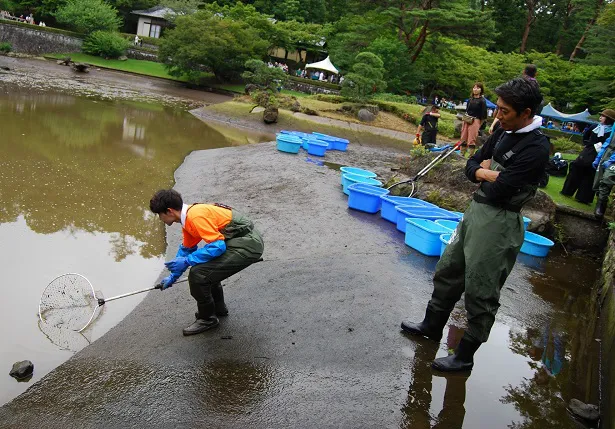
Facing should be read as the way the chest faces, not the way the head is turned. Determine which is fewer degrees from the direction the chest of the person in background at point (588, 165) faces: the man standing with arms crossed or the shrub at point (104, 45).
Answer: the man standing with arms crossed

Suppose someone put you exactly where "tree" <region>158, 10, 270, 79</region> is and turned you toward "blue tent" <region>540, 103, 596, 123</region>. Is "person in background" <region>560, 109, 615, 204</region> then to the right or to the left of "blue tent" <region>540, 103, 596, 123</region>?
right

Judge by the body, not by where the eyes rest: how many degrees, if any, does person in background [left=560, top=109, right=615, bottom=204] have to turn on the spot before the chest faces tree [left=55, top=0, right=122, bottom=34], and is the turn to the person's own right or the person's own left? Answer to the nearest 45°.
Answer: approximately 90° to the person's own right

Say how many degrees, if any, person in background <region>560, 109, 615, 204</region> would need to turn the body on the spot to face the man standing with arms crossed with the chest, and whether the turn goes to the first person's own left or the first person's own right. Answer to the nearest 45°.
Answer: approximately 45° to the first person's own left

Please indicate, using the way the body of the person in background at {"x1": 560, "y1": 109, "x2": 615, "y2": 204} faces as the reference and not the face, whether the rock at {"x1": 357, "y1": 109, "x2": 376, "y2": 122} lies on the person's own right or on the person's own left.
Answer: on the person's own right

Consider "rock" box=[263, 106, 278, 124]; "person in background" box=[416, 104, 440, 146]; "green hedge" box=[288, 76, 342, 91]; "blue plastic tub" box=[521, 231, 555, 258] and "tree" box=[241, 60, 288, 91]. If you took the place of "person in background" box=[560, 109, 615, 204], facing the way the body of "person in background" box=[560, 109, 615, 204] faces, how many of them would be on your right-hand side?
4

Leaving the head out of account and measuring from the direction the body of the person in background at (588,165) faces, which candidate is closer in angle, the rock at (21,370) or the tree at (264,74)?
the rock

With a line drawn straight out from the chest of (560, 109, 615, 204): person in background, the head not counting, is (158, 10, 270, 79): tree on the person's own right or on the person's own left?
on the person's own right

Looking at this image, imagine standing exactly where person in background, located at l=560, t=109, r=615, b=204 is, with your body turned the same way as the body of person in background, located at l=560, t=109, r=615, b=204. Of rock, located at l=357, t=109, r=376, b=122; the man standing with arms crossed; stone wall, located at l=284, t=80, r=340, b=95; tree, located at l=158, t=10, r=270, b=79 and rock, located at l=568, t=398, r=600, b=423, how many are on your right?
3

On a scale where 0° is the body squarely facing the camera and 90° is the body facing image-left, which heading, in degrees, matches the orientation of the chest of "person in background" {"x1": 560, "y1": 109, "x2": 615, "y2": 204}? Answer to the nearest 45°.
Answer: approximately 45°

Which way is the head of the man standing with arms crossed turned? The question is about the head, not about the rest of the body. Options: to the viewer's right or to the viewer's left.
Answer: to the viewer's left
